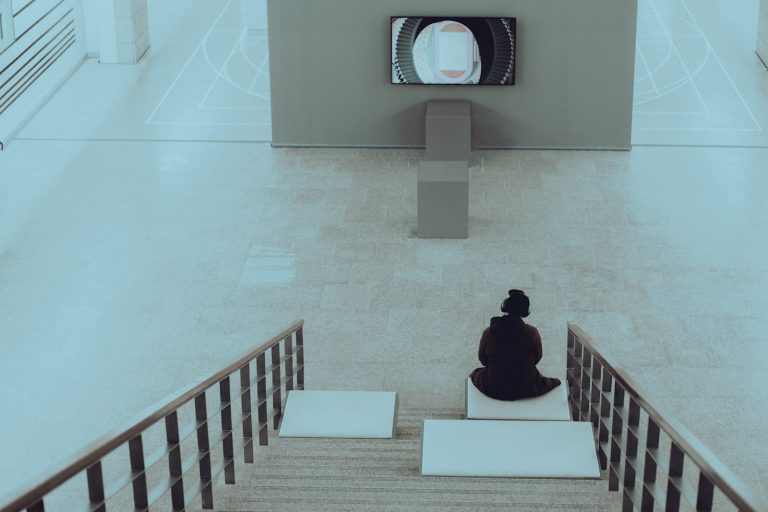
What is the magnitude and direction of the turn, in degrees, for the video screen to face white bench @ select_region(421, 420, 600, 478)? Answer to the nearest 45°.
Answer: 0° — it already faces it

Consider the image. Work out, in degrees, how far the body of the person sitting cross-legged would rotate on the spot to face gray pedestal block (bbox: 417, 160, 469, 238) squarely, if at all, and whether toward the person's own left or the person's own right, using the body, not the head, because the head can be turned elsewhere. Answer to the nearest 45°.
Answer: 0° — they already face it

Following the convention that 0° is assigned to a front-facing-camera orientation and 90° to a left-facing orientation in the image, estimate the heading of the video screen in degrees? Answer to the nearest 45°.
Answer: approximately 0°

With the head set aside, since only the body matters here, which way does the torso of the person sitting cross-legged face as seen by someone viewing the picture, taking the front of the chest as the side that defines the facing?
away from the camera

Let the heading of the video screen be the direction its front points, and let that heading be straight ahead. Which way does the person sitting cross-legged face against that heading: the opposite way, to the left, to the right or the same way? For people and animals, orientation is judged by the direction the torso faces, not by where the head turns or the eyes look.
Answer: the opposite way

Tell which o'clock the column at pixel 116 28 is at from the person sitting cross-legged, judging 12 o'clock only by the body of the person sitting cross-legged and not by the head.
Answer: The column is roughly at 11 o'clock from the person sitting cross-legged.

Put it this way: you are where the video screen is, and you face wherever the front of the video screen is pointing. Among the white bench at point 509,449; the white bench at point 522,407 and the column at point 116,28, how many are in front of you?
2

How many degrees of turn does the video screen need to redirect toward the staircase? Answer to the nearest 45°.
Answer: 0° — it already faces it

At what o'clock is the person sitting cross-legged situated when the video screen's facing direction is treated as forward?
The person sitting cross-legged is roughly at 12 o'clock from the video screen.

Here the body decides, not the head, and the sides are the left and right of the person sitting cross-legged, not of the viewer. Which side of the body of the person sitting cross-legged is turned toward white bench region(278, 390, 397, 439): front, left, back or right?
left

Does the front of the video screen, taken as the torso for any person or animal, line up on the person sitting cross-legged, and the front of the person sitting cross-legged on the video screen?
yes

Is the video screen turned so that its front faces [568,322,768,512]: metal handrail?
yes
